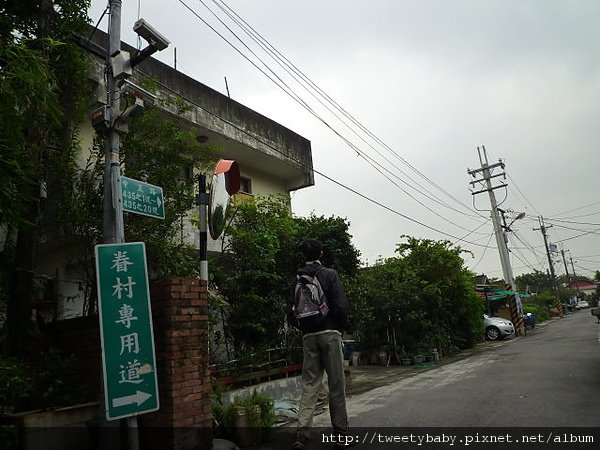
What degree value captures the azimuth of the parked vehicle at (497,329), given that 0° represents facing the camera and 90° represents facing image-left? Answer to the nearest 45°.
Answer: approximately 315°

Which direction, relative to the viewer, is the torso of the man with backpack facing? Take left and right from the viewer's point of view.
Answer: facing away from the viewer and to the right of the viewer

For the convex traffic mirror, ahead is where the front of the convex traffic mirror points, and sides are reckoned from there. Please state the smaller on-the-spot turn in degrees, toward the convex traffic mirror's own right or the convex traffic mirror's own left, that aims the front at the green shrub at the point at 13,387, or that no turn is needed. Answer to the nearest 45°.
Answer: approximately 90° to the convex traffic mirror's own right

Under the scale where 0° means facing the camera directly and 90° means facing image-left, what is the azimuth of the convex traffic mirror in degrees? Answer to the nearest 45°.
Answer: approximately 315°

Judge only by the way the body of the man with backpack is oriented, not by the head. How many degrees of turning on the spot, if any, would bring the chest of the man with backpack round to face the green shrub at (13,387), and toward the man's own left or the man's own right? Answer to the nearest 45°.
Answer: approximately 135° to the man's own left

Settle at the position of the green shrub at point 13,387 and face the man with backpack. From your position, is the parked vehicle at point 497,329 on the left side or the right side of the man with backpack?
left

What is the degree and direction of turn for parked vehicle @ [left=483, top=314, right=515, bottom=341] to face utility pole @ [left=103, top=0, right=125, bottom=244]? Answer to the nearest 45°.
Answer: approximately 45° to its right

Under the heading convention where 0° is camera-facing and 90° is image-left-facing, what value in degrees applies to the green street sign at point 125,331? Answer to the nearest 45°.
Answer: approximately 0°

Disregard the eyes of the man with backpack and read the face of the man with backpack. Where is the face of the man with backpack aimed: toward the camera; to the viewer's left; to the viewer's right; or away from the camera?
away from the camera

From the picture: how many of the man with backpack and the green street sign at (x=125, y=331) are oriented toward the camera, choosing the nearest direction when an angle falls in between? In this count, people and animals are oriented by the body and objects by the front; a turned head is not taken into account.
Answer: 1
